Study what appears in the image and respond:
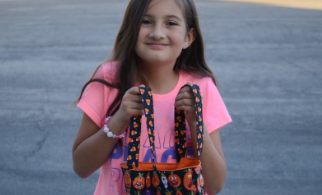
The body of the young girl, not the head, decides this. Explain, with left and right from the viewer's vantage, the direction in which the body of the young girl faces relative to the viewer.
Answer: facing the viewer

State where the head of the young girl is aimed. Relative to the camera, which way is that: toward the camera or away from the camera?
toward the camera
